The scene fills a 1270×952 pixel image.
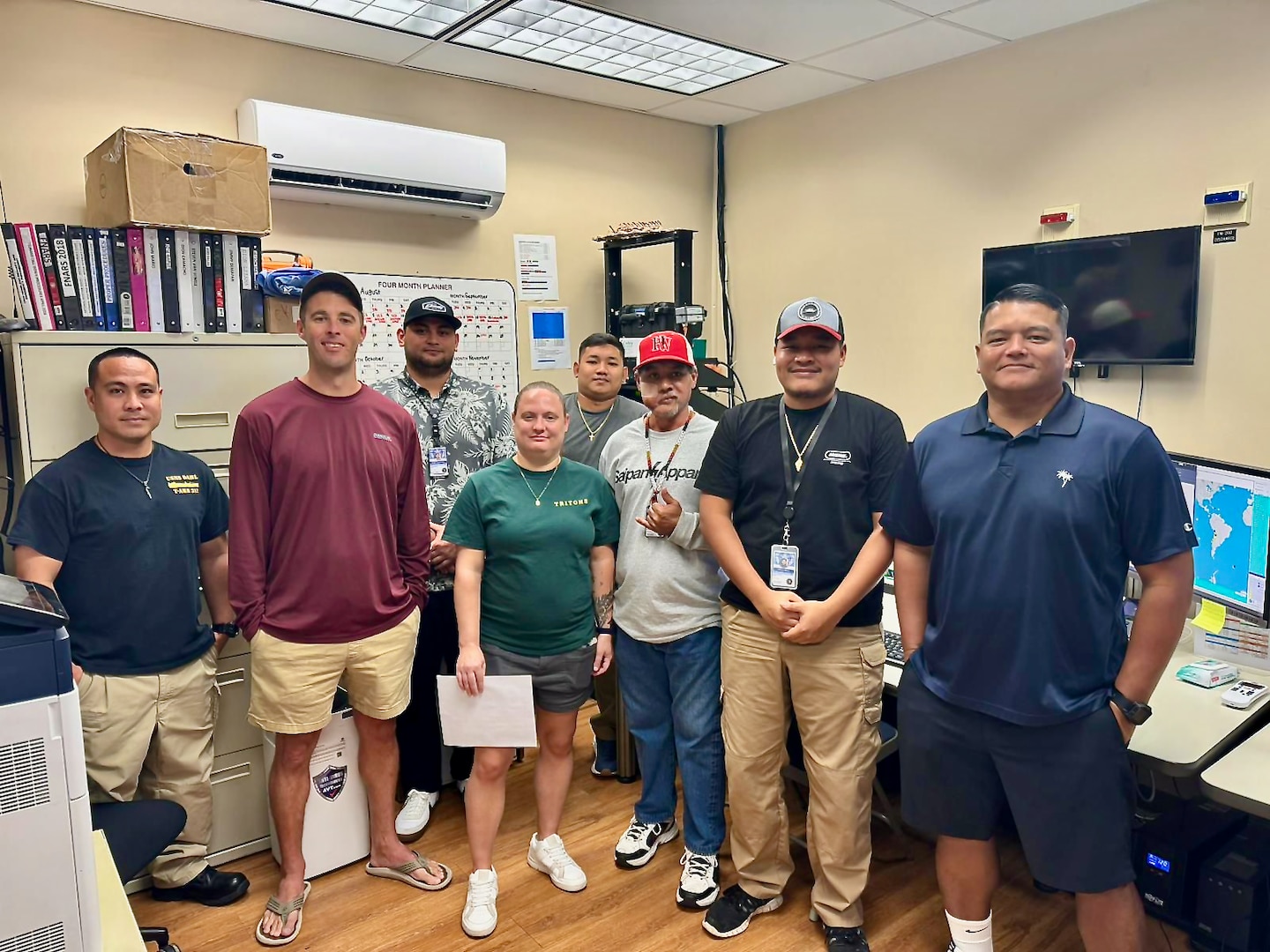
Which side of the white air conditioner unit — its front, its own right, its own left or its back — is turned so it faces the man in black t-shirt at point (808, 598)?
front

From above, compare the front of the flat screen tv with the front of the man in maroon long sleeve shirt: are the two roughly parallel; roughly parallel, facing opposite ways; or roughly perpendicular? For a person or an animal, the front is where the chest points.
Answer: roughly perpendicular

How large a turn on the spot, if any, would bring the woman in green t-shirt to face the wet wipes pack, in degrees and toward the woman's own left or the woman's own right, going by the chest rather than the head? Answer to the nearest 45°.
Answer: approximately 90° to the woman's own left

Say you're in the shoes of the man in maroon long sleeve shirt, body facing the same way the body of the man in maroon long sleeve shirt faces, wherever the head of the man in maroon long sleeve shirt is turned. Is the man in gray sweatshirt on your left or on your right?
on your left

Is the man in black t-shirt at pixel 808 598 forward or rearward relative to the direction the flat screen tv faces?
forward

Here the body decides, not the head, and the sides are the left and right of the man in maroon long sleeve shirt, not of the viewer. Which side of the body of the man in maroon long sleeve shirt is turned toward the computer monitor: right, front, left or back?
left

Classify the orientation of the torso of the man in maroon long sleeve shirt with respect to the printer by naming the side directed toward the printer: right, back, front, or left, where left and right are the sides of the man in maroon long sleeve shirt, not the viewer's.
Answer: front

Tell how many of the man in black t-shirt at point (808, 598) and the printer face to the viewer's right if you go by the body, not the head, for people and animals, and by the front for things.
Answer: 1

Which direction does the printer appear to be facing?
to the viewer's right

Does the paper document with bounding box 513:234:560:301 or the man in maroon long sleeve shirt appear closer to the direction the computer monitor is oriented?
the man in maroon long sleeve shirt
